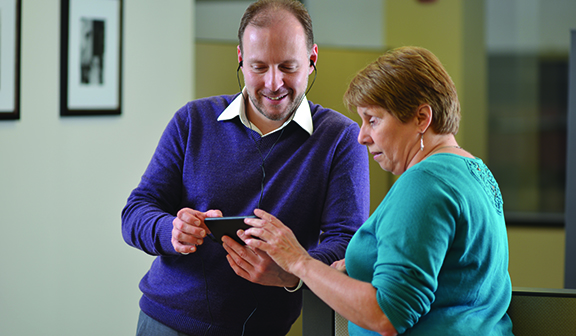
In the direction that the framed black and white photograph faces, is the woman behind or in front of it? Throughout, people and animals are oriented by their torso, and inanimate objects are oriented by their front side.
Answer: in front

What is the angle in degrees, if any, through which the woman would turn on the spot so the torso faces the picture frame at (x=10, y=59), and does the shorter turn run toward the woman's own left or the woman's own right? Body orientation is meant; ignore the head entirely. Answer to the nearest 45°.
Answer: approximately 45° to the woman's own right

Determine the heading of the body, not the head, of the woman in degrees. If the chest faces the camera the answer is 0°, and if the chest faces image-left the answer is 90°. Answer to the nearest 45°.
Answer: approximately 90°

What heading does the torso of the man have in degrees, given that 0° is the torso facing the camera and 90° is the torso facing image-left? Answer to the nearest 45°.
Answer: approximately 0°

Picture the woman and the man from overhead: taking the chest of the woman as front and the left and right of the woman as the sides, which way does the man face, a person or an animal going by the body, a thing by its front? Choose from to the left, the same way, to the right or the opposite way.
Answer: to the left

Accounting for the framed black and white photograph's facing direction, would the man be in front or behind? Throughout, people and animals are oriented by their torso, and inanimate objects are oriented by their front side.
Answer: in front

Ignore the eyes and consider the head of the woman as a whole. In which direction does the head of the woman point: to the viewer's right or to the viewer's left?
to the viewer's left

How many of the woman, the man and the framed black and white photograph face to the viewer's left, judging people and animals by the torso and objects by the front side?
1

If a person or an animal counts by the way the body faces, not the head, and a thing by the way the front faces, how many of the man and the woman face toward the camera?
1

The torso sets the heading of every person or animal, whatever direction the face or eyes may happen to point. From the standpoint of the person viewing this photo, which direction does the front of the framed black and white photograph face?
facing the viewer and to the right of the viewer

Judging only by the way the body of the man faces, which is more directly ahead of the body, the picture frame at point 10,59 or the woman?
the woman
